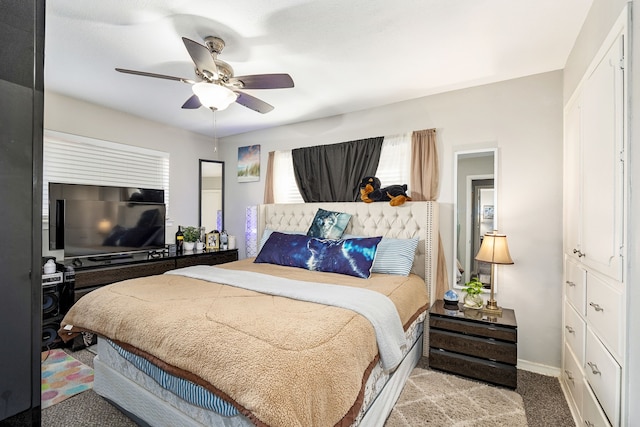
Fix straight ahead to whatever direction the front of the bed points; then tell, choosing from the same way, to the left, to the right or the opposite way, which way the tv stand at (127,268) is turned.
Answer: to the left

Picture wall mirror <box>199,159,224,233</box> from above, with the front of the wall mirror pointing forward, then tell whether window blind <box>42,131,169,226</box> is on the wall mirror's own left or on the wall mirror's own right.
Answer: on the wall mirror's own right

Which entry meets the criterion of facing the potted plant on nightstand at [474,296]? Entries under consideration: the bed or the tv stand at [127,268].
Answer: the tv stand

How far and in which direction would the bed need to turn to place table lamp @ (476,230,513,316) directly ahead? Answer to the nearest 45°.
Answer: approximately 135° to its left

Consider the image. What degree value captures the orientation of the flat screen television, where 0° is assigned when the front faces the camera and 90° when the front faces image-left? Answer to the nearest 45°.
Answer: approximately 315°

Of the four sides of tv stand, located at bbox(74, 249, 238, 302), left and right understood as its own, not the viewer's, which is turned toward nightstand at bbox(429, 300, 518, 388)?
front

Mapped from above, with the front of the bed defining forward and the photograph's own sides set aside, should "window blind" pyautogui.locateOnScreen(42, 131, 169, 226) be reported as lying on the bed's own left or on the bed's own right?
on the bed's own right

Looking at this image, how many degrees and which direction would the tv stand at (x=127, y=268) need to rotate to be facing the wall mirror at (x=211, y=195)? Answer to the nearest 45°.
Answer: approximately 90° to its left

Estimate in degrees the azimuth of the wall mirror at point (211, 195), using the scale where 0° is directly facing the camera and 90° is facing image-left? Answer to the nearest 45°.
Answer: approximately 315°

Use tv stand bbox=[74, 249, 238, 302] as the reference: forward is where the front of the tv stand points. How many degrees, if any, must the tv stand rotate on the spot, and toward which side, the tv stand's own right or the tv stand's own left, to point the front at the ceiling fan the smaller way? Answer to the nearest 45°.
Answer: approximately 45° to the tv stand's own right
